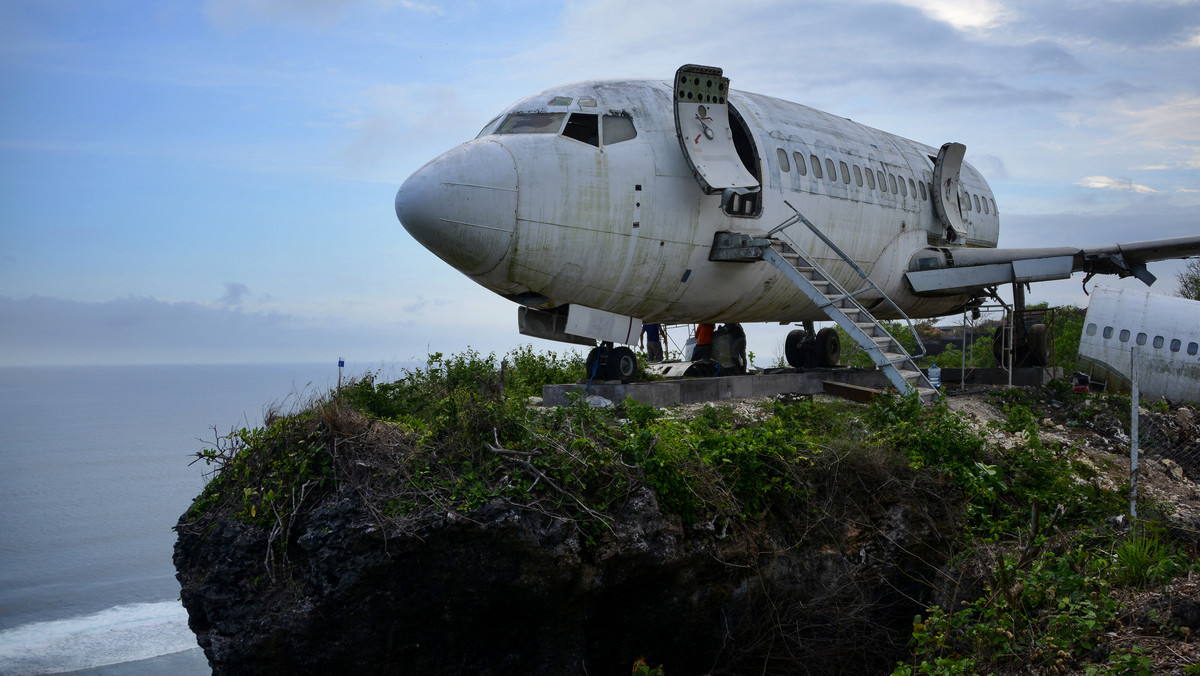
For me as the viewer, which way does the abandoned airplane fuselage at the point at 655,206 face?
facing the viewer and to the left of the viewer
